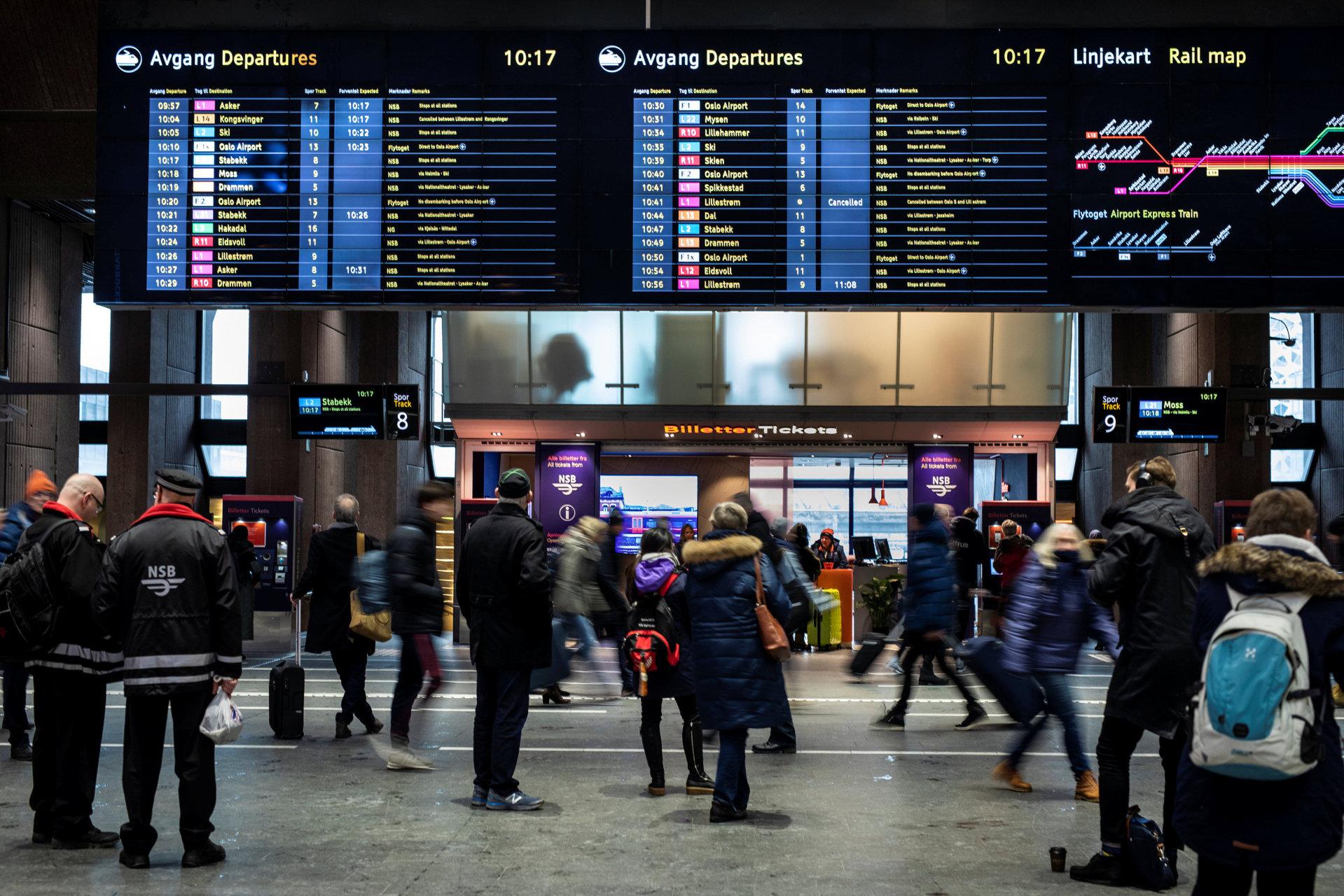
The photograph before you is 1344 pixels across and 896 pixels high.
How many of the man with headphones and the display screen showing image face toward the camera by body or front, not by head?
1

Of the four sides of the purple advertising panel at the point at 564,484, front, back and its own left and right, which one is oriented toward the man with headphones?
front

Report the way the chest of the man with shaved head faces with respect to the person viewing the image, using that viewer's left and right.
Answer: facing to the right of the viewer

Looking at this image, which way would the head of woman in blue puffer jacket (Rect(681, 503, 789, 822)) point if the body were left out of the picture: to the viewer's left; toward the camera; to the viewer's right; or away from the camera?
away from the camera

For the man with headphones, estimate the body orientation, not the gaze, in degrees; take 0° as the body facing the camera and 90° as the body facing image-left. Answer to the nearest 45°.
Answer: approximately 135°

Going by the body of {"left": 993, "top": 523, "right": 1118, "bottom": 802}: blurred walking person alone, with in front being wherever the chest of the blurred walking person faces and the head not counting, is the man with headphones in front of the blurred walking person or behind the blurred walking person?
in front

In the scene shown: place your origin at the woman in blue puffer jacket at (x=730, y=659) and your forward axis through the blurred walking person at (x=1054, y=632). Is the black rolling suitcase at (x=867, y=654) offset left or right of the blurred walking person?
left

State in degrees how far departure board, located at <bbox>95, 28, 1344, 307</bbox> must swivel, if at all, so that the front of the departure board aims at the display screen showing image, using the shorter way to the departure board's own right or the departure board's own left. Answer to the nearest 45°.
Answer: approximately 180°
